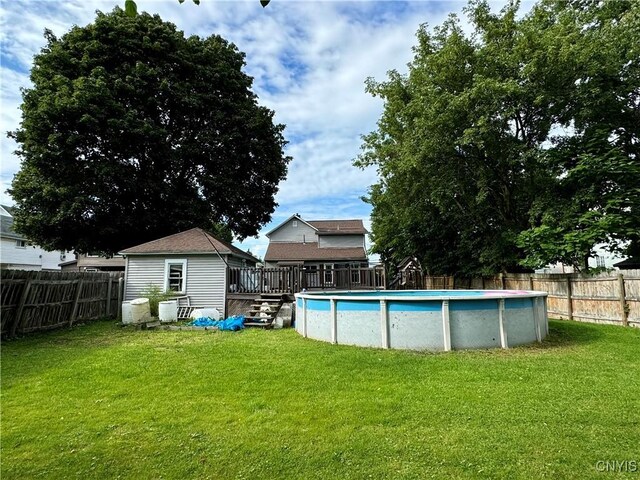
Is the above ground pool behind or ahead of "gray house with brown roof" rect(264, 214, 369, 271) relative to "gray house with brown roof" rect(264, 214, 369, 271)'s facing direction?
behind

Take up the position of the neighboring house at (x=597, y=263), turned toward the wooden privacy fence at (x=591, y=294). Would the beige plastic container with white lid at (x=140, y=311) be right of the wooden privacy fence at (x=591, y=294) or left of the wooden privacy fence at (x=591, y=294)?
right

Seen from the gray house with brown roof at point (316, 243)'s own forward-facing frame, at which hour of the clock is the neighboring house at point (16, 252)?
the neighboring house at point (16, 252) is roughly at 9 o'clock from the gray house with brown roof at point (316, 243).

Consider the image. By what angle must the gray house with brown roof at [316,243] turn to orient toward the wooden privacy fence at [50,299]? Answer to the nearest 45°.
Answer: approximately 135° to its left

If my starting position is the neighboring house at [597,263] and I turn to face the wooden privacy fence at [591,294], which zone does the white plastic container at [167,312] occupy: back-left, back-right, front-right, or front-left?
front-right

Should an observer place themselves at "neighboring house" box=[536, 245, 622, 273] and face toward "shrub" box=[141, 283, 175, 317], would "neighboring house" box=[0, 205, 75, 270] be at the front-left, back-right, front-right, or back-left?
front-right

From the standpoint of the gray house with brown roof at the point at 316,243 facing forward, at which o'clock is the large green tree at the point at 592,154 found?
The large green tree is roughly at 5 o'clock from the gray house with brown roof.

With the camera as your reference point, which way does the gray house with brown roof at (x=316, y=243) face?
facing away from the viewer

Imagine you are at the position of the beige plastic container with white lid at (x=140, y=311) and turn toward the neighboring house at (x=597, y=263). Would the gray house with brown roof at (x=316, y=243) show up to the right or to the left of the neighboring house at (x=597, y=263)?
left

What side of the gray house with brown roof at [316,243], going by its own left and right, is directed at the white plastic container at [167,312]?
back
